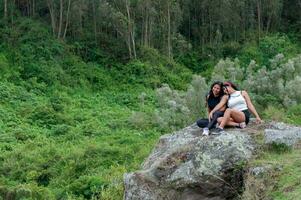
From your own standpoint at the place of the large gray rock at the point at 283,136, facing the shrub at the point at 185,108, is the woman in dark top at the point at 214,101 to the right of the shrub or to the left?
left

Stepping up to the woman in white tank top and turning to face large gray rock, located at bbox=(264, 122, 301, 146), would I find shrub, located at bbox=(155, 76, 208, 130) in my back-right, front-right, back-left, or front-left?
back-left

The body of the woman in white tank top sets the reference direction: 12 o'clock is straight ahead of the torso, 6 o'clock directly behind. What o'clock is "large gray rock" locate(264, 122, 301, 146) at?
The large gray rock is roughly at 9 o'clock from the woman in white tank top.

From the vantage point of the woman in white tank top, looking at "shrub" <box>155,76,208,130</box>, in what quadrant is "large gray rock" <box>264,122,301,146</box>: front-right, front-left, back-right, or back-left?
back-right

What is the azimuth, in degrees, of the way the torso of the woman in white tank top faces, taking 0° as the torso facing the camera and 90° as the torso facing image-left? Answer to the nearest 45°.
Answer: approximately 45°

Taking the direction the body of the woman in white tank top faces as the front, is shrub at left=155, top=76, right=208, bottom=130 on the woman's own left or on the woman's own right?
on the woman's own right
